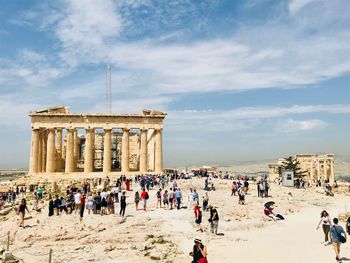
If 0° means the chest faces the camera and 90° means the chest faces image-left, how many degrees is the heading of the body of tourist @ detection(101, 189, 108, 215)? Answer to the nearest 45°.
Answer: approximately 180°

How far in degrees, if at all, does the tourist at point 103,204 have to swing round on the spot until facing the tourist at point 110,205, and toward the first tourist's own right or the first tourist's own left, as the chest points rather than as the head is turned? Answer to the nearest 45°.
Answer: approximately 90° to the first tourist's own right

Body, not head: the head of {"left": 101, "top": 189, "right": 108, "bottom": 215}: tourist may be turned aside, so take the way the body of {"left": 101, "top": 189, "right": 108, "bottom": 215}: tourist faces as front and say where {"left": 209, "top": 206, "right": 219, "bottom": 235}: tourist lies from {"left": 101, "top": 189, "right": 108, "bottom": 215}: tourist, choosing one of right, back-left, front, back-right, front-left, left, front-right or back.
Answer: back-right
